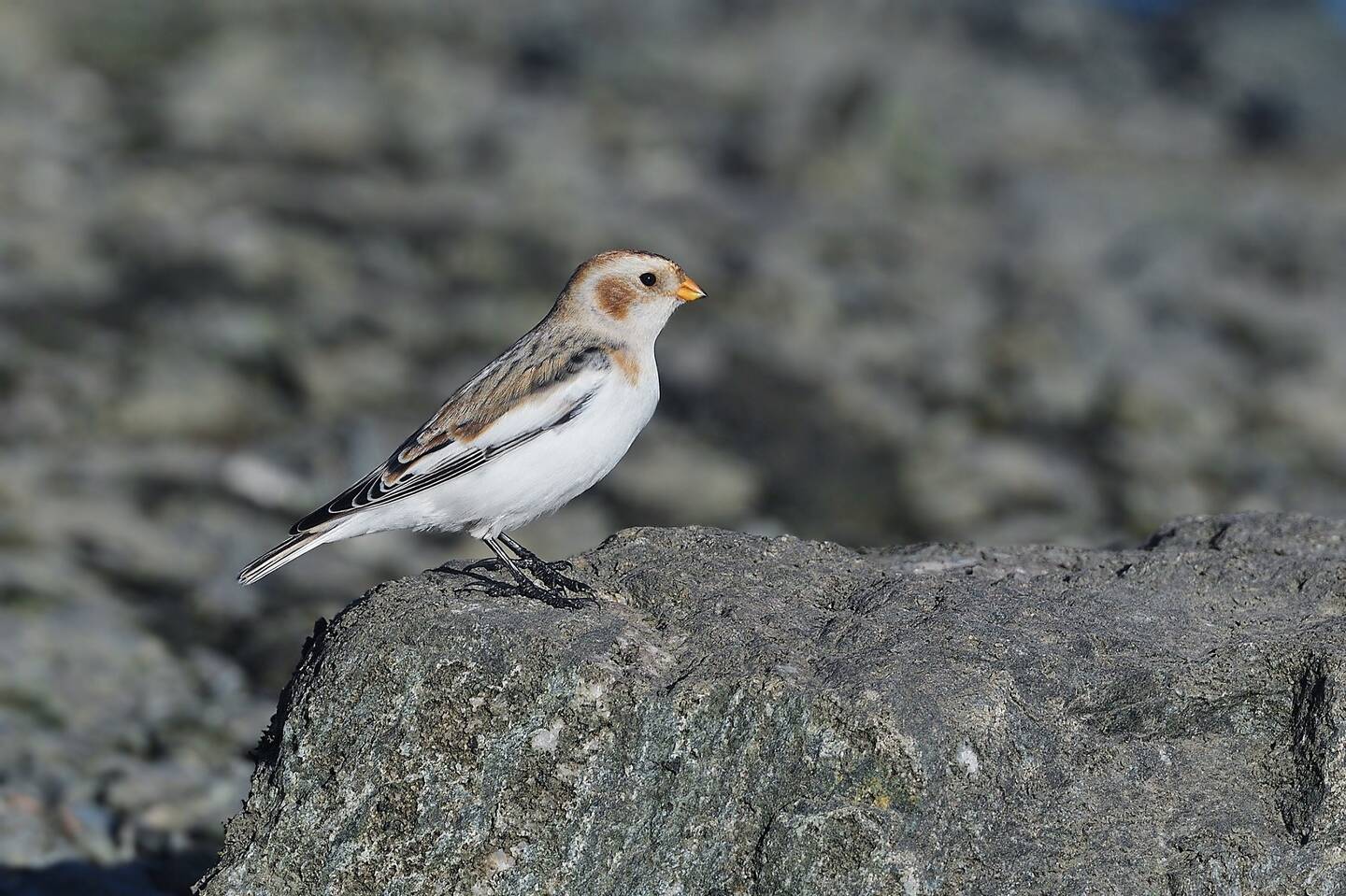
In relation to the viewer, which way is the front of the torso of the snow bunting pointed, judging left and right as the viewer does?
facing to the right of the viewer
